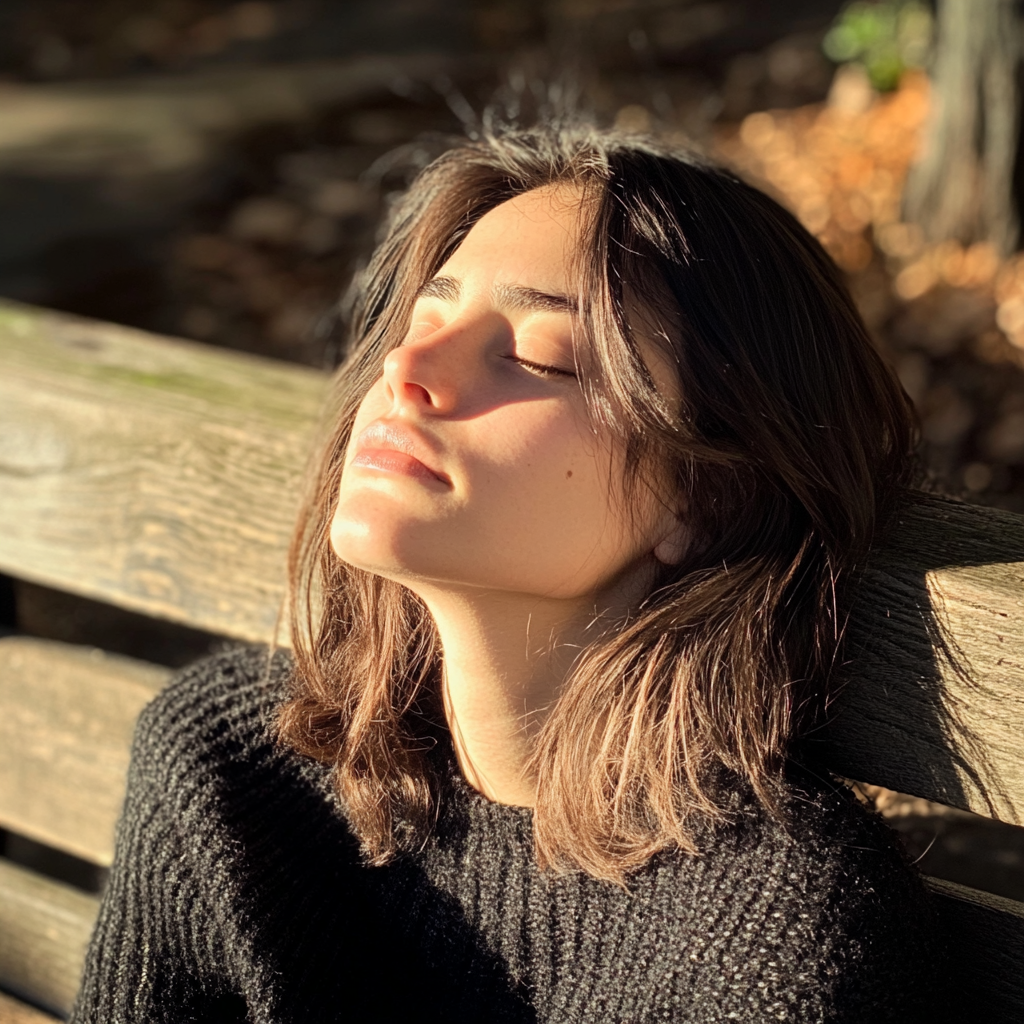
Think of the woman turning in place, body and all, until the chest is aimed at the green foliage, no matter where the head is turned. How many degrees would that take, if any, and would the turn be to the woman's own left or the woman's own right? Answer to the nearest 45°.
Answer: approximately 135° to the woman's own right

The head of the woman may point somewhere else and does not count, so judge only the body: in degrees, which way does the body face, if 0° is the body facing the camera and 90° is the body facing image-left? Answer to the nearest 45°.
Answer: approximately 45°

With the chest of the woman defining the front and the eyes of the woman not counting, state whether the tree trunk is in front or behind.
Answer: behind
